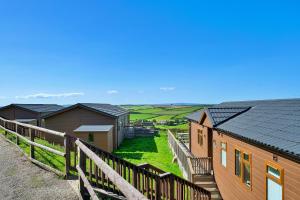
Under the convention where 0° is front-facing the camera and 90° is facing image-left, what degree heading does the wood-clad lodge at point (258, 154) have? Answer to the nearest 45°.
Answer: approximately 45°
